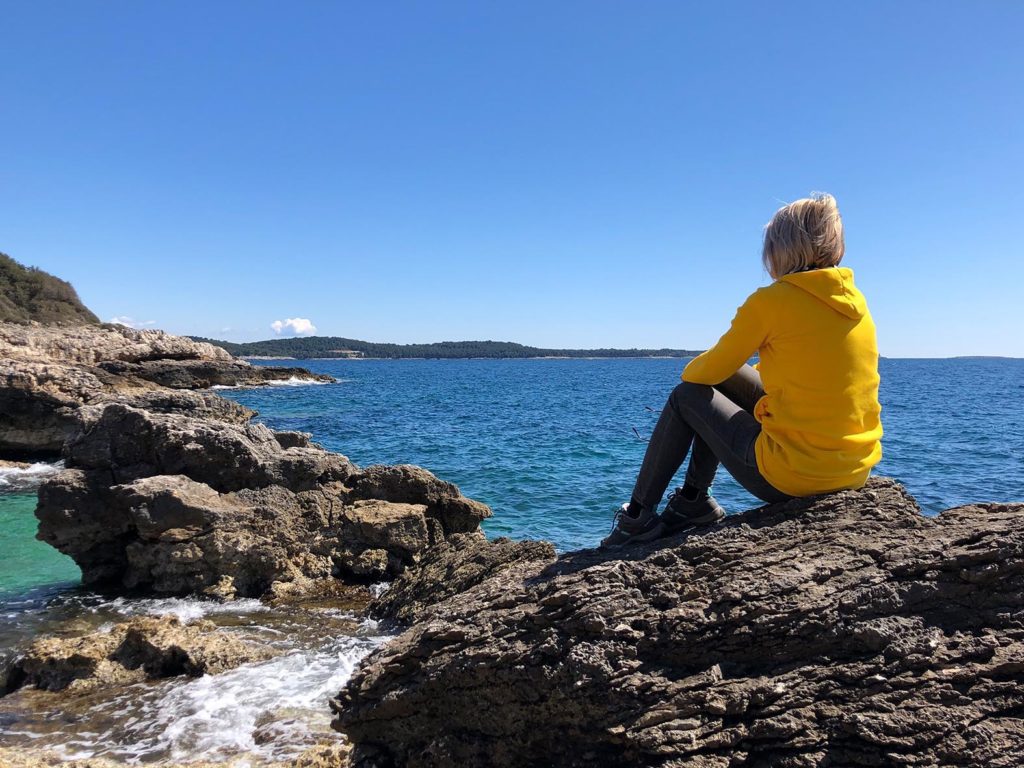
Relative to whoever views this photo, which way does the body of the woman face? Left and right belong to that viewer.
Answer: facing away from the viewer and to the left of the viewer

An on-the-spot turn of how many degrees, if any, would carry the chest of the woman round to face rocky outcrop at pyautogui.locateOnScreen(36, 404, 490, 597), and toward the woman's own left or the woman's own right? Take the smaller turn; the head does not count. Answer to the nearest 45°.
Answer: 0° — they already face it

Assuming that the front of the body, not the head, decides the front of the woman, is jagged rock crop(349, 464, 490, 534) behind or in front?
in front

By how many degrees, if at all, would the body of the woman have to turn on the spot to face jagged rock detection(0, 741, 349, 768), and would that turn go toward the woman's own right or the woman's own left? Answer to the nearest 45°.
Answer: approximately 45° to the woman's own left

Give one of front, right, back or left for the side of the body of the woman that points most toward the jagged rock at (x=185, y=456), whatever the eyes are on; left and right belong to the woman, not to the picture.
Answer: front

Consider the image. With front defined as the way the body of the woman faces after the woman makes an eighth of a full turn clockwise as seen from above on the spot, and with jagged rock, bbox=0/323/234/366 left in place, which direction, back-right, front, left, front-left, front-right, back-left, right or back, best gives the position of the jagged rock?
front-left

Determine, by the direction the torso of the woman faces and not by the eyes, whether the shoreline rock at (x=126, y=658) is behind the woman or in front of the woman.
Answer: in front
